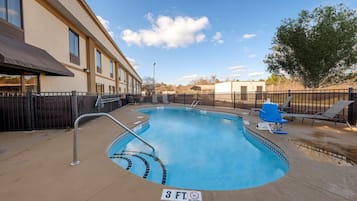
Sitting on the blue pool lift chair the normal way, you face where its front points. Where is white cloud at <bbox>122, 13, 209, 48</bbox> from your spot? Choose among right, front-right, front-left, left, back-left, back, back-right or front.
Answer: back

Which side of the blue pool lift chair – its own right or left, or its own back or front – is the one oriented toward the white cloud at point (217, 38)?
back

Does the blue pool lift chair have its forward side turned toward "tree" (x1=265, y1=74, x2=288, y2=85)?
no

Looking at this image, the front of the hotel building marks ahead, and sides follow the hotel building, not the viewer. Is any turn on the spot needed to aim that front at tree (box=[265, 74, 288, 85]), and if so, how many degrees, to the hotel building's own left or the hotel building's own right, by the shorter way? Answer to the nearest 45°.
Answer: approximately 45° to the hotel building's own left

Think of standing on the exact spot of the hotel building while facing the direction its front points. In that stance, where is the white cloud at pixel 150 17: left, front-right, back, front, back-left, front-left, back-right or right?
left

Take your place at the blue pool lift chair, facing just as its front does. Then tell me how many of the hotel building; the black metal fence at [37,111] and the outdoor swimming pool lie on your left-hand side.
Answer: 0

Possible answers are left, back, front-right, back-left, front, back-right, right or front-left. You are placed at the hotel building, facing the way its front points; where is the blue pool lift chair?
front

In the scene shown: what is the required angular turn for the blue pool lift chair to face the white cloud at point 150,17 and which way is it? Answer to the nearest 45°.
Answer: approximately 180°

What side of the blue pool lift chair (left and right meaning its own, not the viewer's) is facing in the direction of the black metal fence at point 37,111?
right

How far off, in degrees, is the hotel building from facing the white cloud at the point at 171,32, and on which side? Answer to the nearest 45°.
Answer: approximately 90° to its left

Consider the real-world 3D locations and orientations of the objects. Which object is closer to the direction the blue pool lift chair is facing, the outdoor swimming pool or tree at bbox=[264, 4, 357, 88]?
the outdoor swimming pool

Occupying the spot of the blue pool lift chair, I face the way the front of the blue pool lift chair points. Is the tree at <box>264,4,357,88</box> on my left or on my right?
on my left

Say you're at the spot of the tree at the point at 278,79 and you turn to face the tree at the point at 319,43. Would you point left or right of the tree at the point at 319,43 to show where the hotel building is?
right

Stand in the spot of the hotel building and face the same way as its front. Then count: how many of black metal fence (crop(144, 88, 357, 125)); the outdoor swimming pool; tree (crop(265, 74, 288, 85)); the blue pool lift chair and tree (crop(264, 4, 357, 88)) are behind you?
0

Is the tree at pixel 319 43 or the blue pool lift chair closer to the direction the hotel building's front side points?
the blue pool lift chair

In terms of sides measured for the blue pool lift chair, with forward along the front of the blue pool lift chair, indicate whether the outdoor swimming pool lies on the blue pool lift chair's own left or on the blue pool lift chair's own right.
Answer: on the blue pool lift chair's own right
